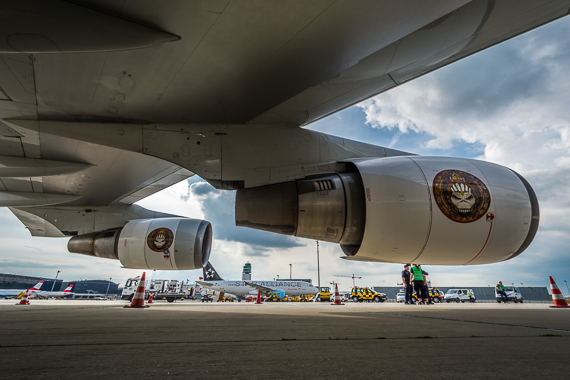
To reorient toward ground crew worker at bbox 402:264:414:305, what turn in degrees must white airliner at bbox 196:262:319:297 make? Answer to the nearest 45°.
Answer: approximately 90° to its right

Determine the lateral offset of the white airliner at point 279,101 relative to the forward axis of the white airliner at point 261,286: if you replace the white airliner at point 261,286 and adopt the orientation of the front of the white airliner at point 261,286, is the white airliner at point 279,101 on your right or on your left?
on your right

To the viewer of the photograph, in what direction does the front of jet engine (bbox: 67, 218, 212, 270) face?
facing to the right of the viewer

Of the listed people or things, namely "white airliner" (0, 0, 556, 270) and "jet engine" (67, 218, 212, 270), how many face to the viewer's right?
2

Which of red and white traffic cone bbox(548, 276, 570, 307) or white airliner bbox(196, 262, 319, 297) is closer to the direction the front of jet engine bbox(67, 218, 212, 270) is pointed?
the red and white traffic cone

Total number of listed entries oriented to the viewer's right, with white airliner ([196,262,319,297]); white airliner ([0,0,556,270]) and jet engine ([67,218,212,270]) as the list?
3

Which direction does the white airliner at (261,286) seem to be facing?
to the viewer's right

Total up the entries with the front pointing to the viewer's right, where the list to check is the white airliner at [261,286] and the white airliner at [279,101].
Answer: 2

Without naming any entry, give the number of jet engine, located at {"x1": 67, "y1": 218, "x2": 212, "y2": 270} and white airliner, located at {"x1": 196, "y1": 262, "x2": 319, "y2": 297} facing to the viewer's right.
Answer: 2

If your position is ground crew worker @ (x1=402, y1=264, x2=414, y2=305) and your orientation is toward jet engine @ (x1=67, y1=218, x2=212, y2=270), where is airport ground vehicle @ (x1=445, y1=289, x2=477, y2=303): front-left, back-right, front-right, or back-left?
back-right
